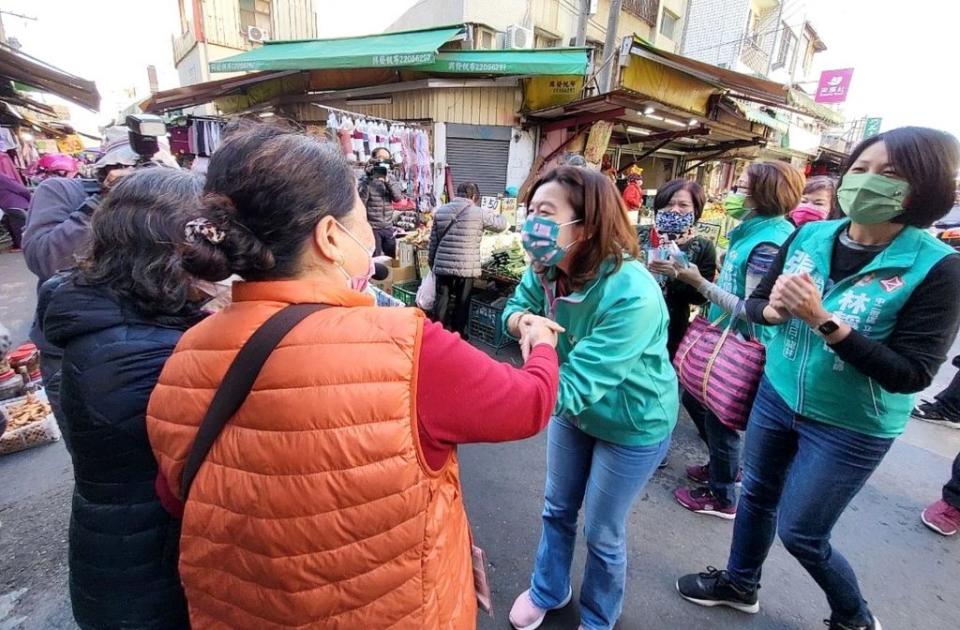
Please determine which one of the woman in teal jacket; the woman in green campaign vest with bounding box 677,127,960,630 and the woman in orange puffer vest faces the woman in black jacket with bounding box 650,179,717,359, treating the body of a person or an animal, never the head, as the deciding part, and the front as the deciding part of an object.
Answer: the woman in orange puffer vest

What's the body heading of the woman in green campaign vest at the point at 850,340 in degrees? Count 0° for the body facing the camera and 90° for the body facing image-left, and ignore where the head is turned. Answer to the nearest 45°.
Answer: approximately 45°

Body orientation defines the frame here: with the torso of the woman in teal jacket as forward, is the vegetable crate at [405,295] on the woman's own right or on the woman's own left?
on the woman's own right

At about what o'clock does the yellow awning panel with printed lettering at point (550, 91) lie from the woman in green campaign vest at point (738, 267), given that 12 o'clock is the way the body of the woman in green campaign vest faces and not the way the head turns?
The yellow awning panel with printed lettering is roughly at 2 o'clock from the woman in green campaign vest.

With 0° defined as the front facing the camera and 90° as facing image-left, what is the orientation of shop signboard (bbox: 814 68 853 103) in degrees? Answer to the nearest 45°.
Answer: approximately 45°

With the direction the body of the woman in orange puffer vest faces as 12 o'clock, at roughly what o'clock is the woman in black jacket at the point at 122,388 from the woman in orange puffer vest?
The woman in black jacket is roughly at 9 o'clock from the woman in orange puffer vest.

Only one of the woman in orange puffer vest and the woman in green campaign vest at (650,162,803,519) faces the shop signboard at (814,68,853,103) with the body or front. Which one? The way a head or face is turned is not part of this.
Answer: the woman in orange puffer vest

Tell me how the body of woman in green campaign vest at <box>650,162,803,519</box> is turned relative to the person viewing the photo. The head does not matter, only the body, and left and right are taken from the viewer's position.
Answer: facing to the left of the viewer

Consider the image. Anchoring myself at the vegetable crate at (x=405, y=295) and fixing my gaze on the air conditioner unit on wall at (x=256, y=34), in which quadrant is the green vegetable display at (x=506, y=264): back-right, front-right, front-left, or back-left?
back-right

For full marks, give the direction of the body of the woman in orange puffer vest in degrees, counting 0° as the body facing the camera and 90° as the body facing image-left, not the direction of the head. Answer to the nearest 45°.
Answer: approximately 225°

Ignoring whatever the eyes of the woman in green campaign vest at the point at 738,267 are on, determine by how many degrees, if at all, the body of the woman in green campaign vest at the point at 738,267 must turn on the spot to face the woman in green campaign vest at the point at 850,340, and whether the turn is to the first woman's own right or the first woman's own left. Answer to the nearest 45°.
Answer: approximately 90° to the first woman's own left
